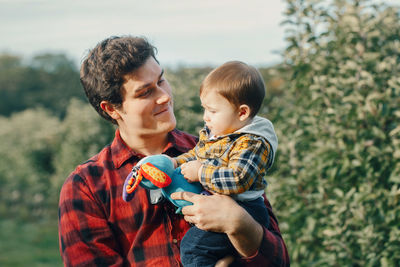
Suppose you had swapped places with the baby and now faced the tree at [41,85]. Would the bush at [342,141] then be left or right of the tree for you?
right

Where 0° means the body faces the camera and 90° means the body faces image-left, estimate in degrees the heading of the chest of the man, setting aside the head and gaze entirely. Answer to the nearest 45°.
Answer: approximately 315°

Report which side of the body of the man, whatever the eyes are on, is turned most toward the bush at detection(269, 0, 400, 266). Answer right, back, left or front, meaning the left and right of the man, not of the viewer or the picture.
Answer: left

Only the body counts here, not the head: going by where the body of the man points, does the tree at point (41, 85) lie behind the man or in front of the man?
behind

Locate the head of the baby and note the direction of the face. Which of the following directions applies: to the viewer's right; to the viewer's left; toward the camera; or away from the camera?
to the viewer's left

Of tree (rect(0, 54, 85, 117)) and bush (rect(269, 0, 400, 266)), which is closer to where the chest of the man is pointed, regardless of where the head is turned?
the bush
